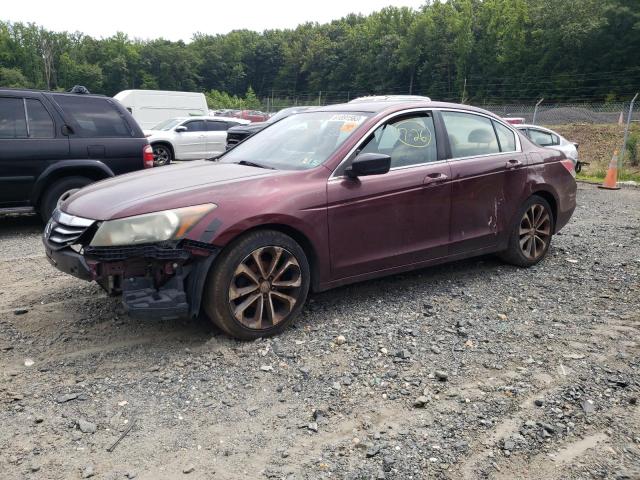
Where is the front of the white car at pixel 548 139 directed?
to the viewer's left

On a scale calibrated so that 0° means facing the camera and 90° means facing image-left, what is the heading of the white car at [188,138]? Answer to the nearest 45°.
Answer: approximately 45°

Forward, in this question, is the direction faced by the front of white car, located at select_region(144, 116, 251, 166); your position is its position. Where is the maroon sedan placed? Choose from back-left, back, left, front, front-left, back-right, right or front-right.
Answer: front-left

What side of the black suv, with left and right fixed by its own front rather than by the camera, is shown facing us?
left

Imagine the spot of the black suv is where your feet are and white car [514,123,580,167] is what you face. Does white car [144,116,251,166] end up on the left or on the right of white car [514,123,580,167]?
left

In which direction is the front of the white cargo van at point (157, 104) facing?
to the viewer's left

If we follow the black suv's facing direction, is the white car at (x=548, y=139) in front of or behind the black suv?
behind

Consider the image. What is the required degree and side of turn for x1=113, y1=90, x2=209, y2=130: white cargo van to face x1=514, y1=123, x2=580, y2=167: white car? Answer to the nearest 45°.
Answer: approximately 135° to its left

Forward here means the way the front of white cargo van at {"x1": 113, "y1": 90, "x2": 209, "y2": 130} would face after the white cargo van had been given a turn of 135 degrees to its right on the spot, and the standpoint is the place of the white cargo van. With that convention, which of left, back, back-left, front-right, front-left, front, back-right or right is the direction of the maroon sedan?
back-right
